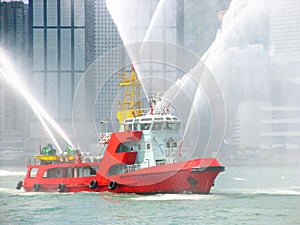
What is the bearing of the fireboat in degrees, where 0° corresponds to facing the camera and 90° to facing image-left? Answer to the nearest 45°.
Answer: approximately 315°
